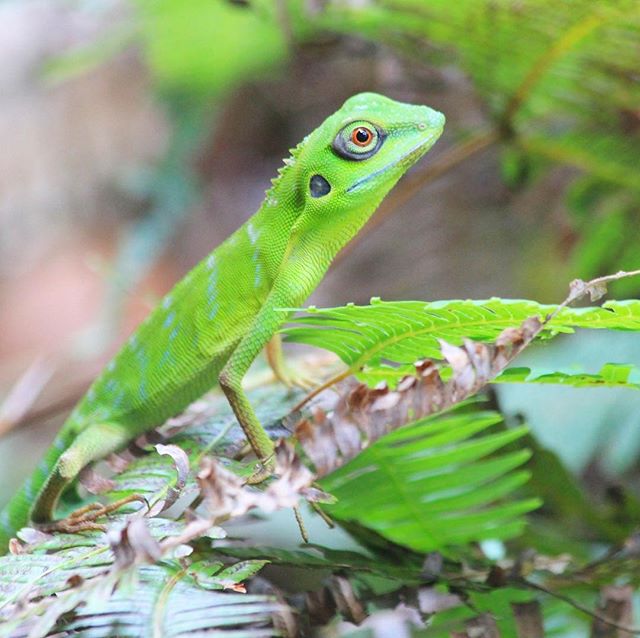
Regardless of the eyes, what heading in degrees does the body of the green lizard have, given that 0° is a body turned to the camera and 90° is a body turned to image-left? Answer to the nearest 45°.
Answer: approximately 270°
